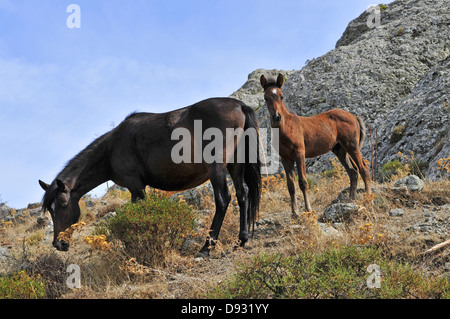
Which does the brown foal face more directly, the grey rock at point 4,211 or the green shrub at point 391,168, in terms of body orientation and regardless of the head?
the grey rock

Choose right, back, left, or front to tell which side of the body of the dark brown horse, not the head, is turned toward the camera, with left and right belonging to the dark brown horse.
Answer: left

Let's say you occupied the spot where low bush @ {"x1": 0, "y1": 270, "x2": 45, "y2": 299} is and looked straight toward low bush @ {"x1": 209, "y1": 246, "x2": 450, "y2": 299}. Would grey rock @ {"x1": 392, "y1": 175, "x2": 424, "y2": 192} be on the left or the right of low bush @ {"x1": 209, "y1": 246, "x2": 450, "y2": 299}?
left

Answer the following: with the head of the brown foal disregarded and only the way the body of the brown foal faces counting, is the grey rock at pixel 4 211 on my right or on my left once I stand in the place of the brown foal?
on my right

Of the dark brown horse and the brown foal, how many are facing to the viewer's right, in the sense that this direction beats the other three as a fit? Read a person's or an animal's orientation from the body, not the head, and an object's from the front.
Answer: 0

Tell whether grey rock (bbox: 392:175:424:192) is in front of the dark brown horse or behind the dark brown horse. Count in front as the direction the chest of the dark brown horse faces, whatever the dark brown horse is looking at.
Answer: behind

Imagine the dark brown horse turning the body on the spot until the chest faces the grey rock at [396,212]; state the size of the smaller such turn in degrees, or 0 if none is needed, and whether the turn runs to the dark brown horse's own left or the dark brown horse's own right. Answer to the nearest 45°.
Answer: approximately 180°

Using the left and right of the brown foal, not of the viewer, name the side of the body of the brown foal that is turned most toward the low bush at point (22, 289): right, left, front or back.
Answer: front

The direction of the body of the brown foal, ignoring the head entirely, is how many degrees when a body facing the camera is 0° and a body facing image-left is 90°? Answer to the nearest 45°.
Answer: approximately 45°

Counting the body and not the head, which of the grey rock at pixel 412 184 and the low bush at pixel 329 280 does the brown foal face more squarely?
the low bush
